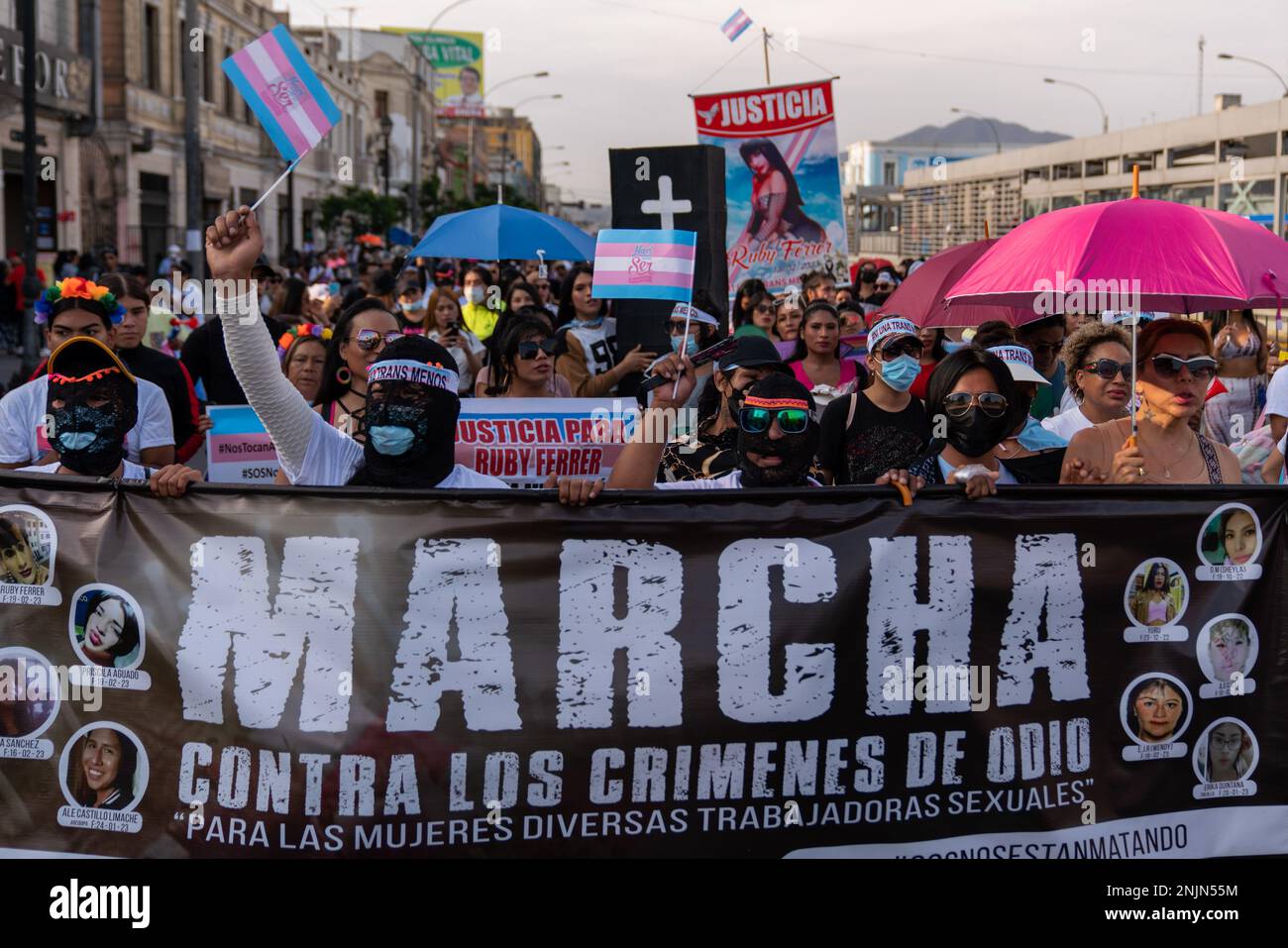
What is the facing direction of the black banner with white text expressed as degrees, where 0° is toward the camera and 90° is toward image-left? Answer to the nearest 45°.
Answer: approximately 0°

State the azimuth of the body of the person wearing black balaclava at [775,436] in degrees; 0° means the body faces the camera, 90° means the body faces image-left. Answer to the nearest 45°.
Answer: approximately 0°

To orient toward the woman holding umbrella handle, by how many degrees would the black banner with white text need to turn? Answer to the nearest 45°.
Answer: approximately 135° to its left

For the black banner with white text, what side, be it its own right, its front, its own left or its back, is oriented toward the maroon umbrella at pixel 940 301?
back

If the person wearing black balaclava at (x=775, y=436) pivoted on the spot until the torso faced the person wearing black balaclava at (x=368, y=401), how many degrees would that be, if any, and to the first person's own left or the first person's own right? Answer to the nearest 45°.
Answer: approximately 90° to the first person's own right

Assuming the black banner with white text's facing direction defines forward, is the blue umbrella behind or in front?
behind

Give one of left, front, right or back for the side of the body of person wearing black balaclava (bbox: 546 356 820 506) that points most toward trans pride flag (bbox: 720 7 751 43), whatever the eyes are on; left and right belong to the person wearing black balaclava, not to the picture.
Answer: back

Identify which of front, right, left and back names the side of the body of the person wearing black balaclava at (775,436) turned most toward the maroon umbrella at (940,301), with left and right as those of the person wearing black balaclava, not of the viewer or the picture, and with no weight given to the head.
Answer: back

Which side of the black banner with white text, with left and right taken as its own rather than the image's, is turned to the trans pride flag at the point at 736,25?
back
